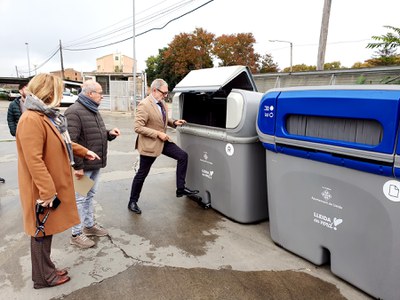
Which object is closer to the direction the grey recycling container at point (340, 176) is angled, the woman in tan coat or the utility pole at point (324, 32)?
the woman in tan coat

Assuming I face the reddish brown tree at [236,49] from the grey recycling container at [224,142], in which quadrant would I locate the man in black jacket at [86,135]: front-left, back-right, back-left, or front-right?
back-left

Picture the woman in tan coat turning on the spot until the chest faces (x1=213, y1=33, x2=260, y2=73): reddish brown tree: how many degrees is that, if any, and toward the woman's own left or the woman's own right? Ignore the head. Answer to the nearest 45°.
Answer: approximately 45° to the woman's own left

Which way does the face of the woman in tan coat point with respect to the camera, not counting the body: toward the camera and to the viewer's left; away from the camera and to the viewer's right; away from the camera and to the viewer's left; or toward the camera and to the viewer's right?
away from the camera and to the viewer's right

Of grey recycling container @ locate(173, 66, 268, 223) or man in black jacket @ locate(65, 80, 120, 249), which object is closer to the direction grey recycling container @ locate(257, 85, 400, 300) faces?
the man in black jacket

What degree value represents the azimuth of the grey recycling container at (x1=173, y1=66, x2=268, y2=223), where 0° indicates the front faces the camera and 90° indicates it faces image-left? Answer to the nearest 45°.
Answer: approximately 45°

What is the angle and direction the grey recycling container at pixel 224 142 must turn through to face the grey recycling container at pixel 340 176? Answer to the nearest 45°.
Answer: approximately 90° to its left

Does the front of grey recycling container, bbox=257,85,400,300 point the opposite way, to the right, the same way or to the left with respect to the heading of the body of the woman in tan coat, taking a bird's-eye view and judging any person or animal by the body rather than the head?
the opposite way

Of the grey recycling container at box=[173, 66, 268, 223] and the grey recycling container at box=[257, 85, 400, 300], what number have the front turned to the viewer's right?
0

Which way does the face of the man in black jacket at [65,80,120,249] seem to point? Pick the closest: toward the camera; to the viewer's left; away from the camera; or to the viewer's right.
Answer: to the viewer's right

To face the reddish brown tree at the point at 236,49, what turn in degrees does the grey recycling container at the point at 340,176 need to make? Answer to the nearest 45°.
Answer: approximately 135° to its right

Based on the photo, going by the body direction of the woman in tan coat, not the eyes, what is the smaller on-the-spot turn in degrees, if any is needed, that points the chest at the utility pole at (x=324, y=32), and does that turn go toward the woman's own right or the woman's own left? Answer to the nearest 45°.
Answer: approximately 45° to the woman's own left

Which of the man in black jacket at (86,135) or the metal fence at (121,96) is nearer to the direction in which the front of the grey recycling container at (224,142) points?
the man in black jacket

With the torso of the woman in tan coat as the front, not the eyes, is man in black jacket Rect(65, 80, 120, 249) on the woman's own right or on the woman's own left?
on the woman's own left

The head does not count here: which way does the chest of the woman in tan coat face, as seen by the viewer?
to the viewer's right
